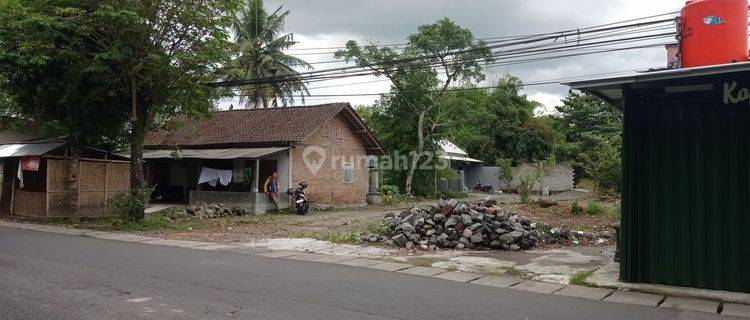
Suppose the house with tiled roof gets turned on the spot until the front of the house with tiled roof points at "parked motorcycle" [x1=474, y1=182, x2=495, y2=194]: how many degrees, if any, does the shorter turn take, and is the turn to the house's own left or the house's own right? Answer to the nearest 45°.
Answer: approximately 180°

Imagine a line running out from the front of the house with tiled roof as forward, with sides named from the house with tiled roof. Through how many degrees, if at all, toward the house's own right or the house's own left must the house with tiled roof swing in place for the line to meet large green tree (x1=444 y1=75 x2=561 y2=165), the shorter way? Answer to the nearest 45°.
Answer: approximately 180°

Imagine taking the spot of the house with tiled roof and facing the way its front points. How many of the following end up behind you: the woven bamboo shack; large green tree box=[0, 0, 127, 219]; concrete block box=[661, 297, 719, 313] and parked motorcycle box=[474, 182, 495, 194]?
1

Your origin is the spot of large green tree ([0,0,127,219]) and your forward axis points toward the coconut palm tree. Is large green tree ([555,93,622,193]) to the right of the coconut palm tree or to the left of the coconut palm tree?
right

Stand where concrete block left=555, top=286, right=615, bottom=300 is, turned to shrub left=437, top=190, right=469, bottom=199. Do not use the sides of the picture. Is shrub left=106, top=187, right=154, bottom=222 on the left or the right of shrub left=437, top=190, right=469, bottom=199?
left

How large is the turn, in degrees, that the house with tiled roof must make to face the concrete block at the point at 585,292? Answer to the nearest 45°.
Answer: approximately 45° to its left

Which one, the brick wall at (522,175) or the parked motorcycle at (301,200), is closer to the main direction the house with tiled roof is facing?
the parked motorcycle

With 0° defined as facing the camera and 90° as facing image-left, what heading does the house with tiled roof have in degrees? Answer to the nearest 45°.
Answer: approximately 45°

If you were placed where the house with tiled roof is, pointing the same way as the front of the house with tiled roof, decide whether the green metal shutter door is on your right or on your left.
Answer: on your left

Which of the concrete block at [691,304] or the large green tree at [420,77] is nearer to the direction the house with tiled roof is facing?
the concrete block

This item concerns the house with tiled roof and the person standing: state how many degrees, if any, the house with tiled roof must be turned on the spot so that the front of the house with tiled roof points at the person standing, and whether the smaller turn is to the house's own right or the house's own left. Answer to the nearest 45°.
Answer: approximately 45° to the house's own left

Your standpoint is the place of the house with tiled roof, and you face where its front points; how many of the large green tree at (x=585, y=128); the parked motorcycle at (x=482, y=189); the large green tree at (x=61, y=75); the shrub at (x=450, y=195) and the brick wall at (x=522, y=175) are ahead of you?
1

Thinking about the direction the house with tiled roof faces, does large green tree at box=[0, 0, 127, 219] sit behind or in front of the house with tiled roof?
in front

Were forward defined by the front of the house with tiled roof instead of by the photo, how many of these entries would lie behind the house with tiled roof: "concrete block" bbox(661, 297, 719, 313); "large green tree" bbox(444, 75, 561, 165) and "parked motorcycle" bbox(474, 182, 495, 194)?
2

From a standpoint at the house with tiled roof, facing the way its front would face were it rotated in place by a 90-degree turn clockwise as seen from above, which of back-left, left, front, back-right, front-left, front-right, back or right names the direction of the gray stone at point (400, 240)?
back-left

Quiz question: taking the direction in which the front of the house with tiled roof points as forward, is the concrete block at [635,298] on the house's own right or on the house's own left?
on the house's own left
